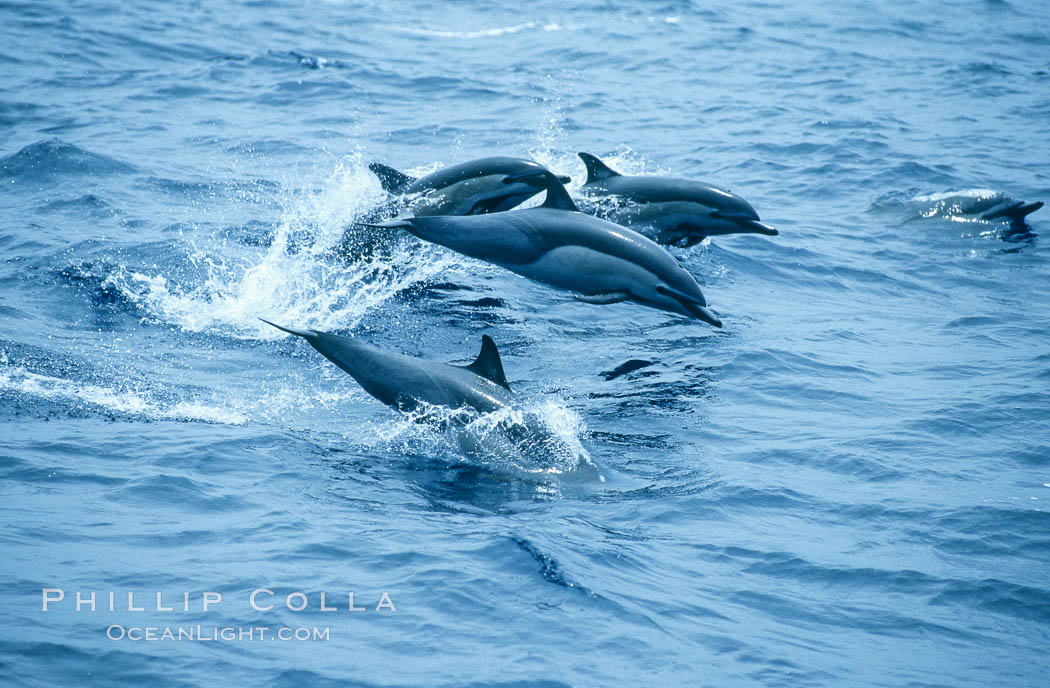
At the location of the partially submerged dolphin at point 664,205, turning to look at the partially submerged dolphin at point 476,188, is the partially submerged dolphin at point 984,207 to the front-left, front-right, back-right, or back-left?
back-right

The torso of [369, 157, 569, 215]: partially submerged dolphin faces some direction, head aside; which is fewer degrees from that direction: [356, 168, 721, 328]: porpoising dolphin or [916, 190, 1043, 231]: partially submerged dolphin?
the partially submerged dolphin

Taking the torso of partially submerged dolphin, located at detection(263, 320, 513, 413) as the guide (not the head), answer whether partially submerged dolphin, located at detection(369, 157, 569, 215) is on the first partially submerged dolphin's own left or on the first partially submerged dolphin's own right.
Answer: on the first partially submerged dolphin's own left

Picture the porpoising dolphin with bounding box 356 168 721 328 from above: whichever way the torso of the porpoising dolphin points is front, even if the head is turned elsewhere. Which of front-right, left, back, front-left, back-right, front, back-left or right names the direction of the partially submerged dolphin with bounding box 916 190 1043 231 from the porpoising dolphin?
front-left

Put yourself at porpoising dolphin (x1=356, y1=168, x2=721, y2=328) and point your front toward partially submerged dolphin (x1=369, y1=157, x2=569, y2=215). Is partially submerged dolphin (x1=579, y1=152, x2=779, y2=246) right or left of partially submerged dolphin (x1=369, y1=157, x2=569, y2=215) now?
right

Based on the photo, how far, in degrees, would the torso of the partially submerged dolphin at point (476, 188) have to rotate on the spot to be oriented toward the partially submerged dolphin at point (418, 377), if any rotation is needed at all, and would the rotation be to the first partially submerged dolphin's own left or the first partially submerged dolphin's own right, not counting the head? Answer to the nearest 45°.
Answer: approximately 90° to the first partially submerged dolphin's own right

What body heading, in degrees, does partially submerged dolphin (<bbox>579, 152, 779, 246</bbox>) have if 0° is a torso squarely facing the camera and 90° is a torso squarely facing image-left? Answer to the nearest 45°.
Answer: approximately 270°

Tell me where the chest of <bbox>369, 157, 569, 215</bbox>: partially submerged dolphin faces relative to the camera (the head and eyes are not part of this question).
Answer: to the viewer's right
